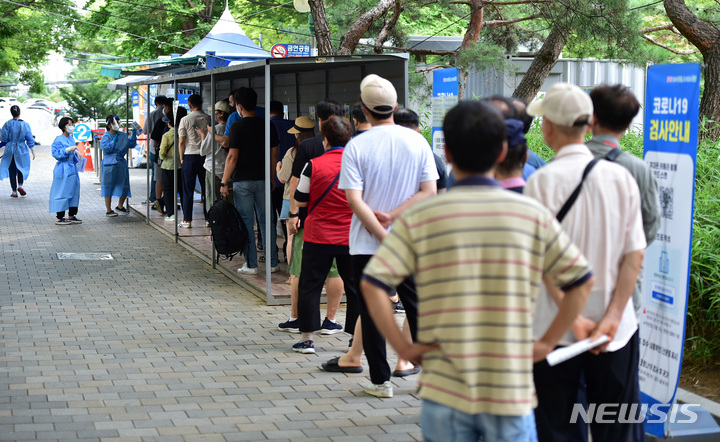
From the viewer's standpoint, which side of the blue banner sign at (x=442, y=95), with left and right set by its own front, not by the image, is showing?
front

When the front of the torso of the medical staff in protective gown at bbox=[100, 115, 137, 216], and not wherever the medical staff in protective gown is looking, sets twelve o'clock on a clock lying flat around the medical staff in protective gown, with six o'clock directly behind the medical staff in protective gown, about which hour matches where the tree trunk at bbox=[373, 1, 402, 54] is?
The tree trunk is roughly at 11 o'clock from the medical staff in protective gown.

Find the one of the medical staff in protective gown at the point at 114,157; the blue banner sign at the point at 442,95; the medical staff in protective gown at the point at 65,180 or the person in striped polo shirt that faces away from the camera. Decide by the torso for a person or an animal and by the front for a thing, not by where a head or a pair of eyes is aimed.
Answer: the person in striped polo shirt

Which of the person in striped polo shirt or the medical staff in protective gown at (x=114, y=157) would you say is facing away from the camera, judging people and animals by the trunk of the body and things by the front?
the person in striped polo shirt

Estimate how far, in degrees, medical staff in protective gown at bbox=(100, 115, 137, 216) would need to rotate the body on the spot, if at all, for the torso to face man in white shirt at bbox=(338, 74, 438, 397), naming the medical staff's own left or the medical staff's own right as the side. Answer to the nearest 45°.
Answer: approximately 45° to the medical staff's own right

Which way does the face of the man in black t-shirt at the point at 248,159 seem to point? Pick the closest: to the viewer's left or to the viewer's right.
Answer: to the viewer's left

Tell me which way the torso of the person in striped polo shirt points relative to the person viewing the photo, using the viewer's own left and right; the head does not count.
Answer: facing away from the viewer

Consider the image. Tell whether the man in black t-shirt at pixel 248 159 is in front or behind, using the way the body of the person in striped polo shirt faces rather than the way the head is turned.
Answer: in front

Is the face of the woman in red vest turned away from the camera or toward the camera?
away from the camera

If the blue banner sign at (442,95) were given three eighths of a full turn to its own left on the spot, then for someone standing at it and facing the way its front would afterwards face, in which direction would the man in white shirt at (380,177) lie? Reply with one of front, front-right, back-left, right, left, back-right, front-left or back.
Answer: back-right

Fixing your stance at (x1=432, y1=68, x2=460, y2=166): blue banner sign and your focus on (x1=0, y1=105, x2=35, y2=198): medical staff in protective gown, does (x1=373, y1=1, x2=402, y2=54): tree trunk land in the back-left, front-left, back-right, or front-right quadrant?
front-right

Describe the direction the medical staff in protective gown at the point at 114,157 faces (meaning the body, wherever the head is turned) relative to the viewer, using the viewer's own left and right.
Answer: facing the viewer and to the right of the viewer

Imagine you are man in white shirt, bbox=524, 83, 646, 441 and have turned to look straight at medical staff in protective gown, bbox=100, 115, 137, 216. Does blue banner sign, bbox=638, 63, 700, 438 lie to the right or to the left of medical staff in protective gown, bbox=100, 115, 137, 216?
right

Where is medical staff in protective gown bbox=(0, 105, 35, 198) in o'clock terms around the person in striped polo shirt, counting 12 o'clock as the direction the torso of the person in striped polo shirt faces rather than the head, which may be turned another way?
The medical staff in protective gown is roughly at 11 o'clock from the person in striped polo shirt.
